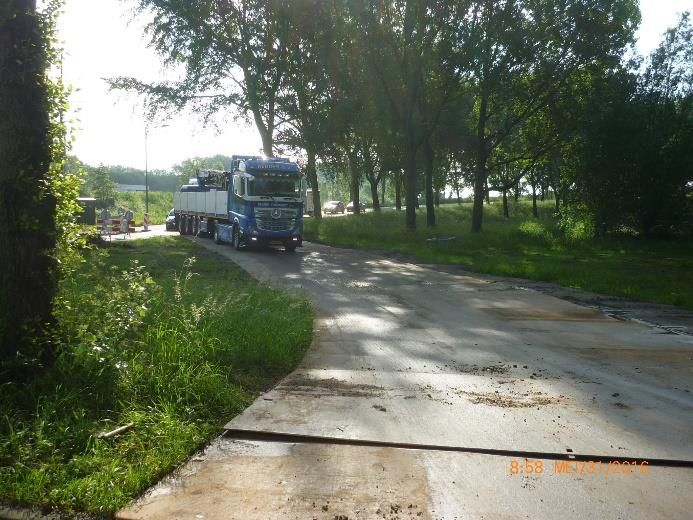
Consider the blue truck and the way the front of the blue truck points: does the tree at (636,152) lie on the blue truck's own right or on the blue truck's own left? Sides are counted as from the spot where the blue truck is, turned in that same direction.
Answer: on the blue truck's own left

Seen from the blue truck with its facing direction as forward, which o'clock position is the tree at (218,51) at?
The tree is roughly at 7 o'clock from the blue truck.

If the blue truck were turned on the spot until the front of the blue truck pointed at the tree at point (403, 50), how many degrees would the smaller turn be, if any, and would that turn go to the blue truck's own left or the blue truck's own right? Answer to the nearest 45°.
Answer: approximately 90° to the blue truck's own left

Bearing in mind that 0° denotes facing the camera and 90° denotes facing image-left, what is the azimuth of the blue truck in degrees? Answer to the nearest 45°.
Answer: approximately 315°

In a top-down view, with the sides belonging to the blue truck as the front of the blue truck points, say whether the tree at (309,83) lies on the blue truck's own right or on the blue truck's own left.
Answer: on the blue truck's own left

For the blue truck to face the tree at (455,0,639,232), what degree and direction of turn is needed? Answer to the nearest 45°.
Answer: approximately 45° to its left
